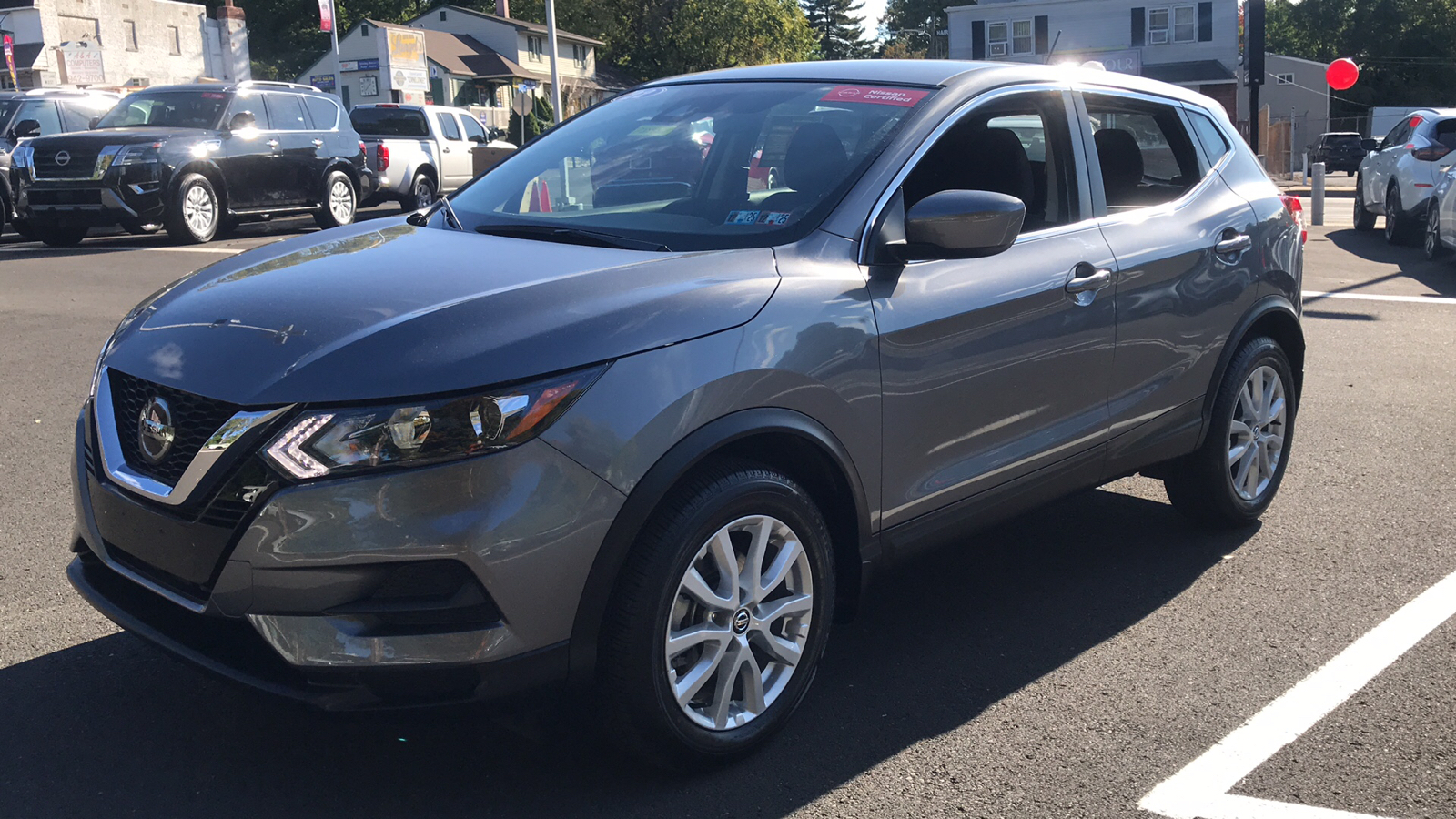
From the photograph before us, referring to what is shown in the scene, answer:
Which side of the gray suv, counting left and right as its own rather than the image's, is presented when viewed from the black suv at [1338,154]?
back

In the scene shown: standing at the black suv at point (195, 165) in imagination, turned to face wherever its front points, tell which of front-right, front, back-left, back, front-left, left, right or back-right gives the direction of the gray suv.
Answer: front-left

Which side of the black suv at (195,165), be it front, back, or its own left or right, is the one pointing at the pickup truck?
back

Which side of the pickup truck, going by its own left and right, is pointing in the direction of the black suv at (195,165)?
back

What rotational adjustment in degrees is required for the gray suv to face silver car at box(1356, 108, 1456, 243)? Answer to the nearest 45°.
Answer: approximately 180°

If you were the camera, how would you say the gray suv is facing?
facing the viewer and to the left of the viewer

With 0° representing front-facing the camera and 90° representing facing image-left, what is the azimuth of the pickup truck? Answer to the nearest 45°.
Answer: approximately 225°

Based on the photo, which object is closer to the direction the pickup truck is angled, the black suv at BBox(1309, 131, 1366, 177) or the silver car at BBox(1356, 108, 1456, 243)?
the black suv

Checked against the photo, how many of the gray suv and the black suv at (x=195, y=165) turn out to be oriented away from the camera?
0

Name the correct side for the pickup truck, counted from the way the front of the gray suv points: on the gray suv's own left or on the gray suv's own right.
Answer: on the gray suv's own right

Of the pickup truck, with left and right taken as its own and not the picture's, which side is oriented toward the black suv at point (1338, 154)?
front

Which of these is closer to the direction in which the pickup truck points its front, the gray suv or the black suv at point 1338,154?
the black suv

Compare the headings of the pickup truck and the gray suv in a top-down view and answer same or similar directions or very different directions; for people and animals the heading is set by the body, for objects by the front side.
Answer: very different directions

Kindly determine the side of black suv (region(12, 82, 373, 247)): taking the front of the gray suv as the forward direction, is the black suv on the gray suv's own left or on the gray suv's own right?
on the gray suv's own right
